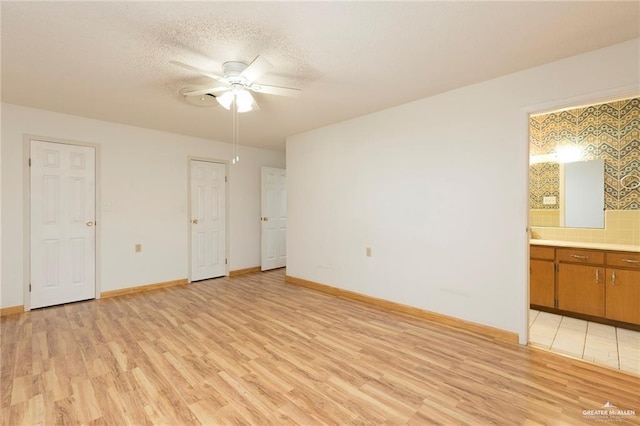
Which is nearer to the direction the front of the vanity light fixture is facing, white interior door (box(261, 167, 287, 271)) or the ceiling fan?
the ceiling fan

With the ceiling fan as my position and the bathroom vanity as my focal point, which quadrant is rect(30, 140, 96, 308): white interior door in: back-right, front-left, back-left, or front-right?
back-left

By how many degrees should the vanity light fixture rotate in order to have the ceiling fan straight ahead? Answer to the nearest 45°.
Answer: approximately 45° to its right
